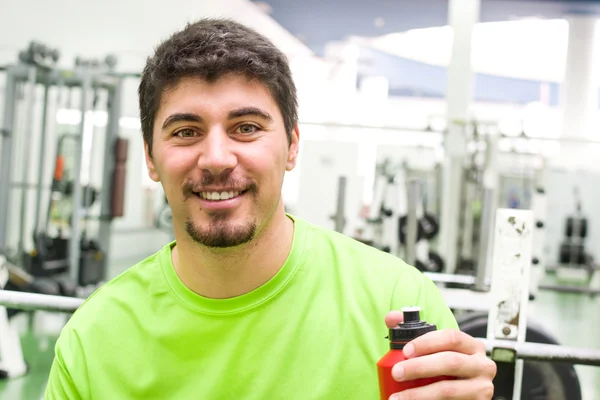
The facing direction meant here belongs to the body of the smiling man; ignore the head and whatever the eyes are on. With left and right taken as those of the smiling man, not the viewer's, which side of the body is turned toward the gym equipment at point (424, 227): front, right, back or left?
back

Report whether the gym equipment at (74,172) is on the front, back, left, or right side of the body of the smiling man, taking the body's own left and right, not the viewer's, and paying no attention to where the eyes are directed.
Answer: back

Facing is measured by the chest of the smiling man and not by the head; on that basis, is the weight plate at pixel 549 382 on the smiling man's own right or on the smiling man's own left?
on the smiling man's own left

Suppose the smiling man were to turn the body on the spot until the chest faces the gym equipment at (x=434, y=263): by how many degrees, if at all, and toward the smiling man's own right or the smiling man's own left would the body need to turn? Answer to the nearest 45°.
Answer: approximately 180°

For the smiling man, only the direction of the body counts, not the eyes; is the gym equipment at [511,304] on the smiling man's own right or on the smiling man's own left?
on the smiling man's own left

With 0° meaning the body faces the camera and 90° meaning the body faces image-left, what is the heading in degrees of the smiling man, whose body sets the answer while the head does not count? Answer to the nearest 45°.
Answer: approximately 0°
